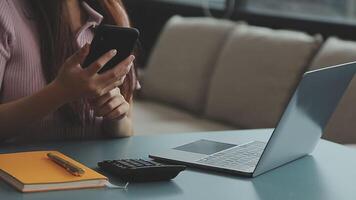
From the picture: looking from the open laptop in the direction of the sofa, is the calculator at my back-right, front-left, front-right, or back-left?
back-left

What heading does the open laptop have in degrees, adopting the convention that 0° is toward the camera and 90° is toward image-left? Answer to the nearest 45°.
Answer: approximately 135°

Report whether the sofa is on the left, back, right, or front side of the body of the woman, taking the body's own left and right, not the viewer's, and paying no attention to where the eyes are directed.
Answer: left

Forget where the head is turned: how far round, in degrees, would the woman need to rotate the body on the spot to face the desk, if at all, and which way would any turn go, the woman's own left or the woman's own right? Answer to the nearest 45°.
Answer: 0° — they already face it

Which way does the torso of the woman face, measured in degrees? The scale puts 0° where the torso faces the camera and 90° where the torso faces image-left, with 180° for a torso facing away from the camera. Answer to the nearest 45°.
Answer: approximately 315°

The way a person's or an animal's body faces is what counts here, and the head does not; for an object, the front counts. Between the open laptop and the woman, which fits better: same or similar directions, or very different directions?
very different directions

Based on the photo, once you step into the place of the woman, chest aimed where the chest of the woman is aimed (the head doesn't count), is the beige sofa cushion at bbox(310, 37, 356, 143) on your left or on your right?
on your left

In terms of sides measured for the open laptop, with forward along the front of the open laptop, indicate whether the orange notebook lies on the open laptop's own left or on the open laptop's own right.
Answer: on the open laptop's own left

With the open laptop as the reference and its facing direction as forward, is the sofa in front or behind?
in front

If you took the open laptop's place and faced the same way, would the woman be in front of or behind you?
in front
